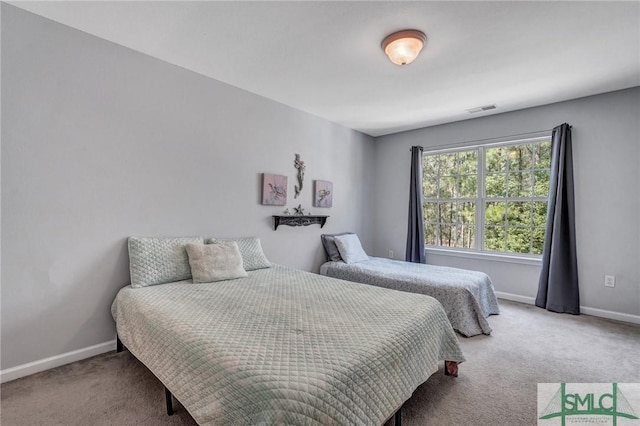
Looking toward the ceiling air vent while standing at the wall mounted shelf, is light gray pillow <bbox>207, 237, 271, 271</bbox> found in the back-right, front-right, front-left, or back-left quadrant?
back-right

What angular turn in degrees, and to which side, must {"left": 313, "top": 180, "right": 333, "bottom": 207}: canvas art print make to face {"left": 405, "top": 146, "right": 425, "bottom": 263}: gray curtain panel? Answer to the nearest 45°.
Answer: approximately 45° to its left

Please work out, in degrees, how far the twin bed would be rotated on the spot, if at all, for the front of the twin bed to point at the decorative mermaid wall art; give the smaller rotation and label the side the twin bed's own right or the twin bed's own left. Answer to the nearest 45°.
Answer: approximately 135° to the twin bed's own right

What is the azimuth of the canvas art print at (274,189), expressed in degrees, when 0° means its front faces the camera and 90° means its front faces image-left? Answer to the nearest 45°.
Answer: approximately 315°

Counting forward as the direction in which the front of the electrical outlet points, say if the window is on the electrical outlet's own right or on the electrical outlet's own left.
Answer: on the electrical outlet's own right

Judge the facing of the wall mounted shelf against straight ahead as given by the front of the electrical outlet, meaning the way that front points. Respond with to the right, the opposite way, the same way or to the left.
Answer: to the left

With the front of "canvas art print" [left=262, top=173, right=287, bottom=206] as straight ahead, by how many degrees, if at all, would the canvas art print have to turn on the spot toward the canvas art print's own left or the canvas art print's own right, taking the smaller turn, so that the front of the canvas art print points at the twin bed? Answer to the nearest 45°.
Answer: approximately 45° to the canvas art print's own left

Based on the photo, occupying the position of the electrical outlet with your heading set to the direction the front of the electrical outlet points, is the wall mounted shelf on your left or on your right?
on your right

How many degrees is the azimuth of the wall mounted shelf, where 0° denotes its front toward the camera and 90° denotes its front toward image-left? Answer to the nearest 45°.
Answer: approximately 315°
